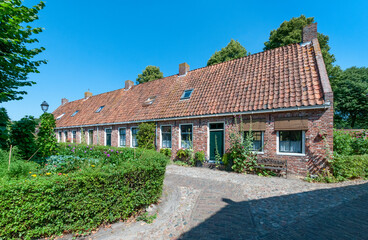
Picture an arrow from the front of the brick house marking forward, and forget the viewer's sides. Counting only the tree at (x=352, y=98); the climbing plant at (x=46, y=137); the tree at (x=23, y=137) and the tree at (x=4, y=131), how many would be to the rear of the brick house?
1

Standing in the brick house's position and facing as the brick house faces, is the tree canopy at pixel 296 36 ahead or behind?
behind

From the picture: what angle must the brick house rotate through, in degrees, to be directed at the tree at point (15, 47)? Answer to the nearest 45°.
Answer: approximately 45° to its right

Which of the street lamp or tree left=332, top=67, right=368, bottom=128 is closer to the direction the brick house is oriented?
the street lamp

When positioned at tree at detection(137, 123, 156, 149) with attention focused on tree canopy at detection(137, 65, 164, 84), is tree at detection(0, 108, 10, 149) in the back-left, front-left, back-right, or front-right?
back-left

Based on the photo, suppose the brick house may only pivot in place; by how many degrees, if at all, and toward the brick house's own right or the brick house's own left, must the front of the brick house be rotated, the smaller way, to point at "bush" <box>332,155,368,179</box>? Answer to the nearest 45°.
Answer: approximately 90° to the brick house's own left

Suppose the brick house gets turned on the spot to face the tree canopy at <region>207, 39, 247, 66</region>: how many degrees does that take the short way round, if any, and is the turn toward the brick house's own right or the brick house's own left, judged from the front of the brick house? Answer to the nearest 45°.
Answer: approximately 135° to the brick house's own right

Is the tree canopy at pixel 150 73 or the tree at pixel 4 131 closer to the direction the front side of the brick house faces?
the tree

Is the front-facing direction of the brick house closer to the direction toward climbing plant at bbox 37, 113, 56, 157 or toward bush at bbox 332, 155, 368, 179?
the climbing plant

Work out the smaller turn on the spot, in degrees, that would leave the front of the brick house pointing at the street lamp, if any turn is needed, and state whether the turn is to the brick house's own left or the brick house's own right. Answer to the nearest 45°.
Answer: approximately 45° to the brick house's own right

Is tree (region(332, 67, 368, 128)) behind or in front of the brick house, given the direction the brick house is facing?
behind

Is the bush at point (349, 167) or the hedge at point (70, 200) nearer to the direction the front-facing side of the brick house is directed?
the hedge

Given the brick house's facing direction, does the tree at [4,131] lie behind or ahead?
ahead

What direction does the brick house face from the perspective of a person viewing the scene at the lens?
facing the viewer and to the left of the viewer

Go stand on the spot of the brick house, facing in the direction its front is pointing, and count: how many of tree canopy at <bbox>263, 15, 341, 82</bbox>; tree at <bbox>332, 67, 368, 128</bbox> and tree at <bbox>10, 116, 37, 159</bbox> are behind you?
2

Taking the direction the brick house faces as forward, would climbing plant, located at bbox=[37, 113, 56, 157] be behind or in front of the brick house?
in front
